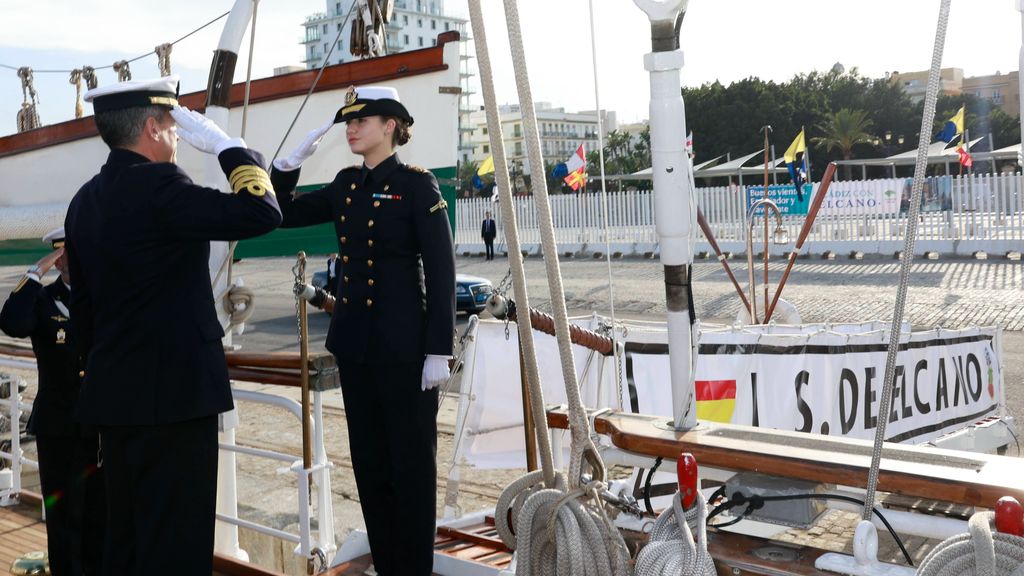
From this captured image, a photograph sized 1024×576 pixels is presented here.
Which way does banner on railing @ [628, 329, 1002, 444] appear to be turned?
toward the camera

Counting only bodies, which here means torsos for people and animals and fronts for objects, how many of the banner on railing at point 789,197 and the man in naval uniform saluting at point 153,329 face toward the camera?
1

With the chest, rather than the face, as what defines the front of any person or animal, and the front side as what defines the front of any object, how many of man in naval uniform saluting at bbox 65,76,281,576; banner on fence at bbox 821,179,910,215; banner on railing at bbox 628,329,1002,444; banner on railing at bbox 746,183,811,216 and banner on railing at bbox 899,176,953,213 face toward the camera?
4

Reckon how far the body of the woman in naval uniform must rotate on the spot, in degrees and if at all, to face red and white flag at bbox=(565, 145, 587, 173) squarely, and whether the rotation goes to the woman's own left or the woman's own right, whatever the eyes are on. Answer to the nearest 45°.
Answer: approximately 135° to the woman's own right

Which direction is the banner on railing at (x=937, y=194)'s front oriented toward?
toward the camera

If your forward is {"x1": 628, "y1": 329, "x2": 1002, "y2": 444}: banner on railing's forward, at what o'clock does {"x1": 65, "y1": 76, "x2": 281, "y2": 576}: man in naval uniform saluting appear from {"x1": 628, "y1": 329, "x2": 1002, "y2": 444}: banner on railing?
The man in naval uniform saluting is roughly at 1 o'clock from the banner on railing.

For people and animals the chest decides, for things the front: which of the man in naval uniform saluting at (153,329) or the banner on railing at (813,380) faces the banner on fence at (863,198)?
the man in naval uniform saluting

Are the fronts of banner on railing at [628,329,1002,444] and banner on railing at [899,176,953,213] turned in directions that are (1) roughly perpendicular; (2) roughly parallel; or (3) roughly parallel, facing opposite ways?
roughly parallel

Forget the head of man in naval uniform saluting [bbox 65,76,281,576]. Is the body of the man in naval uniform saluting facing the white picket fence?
yes

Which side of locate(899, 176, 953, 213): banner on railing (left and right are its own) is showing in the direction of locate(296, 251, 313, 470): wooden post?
front

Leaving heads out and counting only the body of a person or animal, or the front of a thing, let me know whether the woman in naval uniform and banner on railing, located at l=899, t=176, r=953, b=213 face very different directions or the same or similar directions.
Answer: same or similar directions

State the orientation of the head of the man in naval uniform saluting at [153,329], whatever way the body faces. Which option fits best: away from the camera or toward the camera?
away from the camera

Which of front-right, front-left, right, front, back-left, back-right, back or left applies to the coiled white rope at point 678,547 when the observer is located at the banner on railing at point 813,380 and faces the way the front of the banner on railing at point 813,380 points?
front

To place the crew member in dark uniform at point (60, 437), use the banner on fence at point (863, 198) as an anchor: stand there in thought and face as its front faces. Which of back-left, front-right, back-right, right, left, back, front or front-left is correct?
front

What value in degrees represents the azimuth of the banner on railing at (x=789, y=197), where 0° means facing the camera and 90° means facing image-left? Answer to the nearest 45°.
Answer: approximately 0°

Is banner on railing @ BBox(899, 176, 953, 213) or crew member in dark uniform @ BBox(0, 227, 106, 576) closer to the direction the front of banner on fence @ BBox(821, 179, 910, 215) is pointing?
the crew member in dark uniform

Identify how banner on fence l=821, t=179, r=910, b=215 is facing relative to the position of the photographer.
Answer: facing the viewer

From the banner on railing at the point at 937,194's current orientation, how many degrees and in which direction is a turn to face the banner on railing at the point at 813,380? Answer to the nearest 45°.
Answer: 0° — it already faces it

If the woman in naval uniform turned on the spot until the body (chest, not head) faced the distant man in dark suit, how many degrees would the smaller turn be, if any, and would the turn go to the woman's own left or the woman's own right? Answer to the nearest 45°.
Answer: approximately 135° to the woman's own right

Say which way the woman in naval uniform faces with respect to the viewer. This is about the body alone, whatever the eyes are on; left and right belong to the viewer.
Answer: facing the viewer and to the left of the viewer
